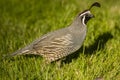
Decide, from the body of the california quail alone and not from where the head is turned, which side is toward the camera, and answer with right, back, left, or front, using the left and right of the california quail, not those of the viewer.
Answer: right
